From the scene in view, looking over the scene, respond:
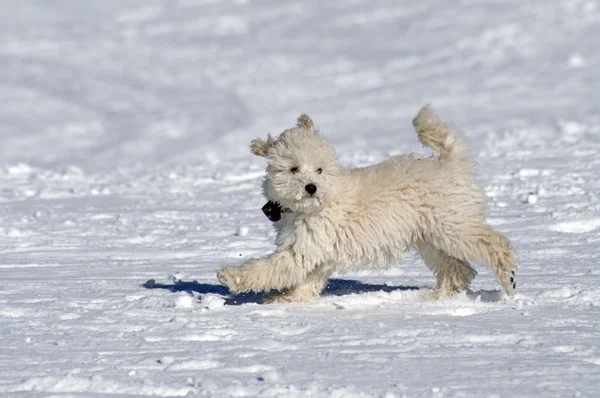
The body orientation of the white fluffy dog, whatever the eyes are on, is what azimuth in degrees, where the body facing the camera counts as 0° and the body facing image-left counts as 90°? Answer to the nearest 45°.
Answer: approximately 90°
